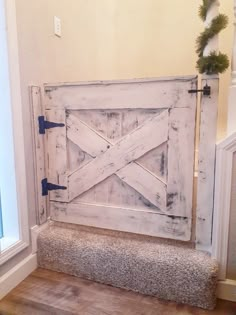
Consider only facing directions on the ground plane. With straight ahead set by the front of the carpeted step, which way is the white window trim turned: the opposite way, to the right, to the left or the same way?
to the left

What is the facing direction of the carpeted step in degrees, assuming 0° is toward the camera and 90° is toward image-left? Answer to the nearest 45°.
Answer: approximately 45°

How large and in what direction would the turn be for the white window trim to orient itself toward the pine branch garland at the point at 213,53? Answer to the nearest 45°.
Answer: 0° — it already faces it
